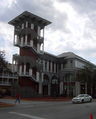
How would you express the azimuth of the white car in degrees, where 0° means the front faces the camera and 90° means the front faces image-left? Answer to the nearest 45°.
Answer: approximately 45°
